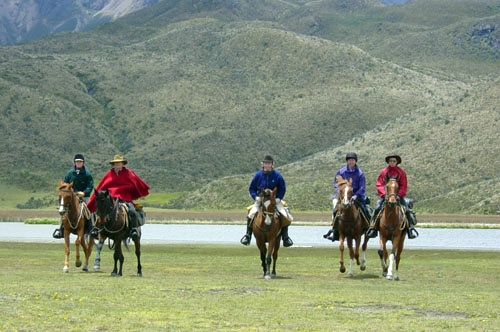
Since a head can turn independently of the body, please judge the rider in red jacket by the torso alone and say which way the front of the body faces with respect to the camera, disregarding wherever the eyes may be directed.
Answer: toward the camera

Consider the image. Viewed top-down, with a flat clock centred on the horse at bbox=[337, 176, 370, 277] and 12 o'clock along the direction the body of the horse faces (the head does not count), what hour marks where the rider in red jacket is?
The rider in red jacket is roughly at 10 o'clock from the horse.

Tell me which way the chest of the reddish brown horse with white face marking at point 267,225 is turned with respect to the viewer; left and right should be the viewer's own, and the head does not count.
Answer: facing the viewer

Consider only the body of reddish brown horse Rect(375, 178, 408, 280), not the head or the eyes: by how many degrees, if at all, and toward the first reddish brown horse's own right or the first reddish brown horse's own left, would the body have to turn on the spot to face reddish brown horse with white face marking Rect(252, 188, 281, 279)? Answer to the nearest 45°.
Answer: approximately 90° to the first reddish brown horse's own right

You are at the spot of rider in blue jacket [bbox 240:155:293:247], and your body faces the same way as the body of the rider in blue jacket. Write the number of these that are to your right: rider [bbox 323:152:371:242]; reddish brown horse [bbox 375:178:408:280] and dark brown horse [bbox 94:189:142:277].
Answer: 1

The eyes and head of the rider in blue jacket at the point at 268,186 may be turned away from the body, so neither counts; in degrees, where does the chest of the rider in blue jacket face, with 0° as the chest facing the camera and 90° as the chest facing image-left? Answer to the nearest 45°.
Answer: approximately 0°

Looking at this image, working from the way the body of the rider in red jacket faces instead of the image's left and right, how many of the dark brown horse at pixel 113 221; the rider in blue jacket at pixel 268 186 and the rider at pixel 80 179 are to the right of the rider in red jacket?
3

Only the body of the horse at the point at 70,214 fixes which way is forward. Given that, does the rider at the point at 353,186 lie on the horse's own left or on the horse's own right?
on the horse's own left

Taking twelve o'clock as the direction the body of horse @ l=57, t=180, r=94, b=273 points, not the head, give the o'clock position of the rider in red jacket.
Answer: The rider in red jacket is roughly at 8 o'clock from the horse.

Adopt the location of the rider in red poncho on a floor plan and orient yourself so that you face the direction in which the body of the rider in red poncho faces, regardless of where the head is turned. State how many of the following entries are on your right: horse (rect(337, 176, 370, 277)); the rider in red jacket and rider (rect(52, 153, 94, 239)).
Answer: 1

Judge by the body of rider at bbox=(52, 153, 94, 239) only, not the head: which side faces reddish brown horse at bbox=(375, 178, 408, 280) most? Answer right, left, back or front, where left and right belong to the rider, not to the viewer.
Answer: left

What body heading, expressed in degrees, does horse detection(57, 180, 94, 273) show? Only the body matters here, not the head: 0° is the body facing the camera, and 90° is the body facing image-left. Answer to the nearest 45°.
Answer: approximately 45°

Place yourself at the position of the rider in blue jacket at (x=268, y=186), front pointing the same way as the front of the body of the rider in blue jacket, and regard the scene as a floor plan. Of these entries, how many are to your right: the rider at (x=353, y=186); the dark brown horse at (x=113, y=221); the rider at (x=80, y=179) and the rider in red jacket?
2

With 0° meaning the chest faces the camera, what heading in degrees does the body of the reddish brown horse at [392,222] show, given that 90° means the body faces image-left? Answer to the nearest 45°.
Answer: approximately 0°

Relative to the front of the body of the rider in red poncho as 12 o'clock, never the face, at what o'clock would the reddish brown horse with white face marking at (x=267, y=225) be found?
The reddish brown horse with white face marking is roughly at 8 o'clock from the rider in red poncho.
